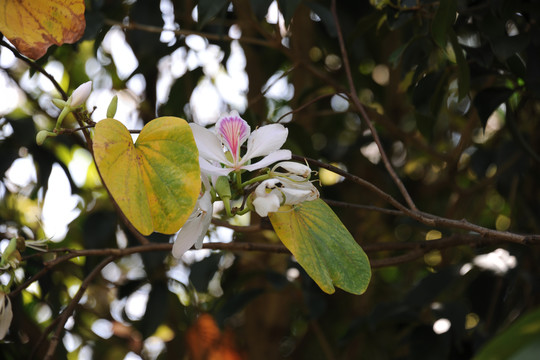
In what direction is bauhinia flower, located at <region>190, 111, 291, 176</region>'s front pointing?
toward the camera
